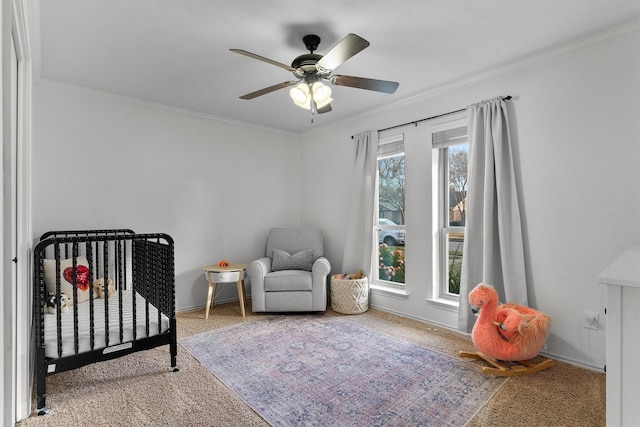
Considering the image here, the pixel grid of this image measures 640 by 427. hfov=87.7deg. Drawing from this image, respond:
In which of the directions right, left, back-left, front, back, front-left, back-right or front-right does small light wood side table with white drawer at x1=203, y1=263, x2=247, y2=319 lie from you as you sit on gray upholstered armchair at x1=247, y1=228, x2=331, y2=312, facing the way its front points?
right

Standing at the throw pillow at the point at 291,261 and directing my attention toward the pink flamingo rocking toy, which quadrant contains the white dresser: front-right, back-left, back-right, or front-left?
front-right

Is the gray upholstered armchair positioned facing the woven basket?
no

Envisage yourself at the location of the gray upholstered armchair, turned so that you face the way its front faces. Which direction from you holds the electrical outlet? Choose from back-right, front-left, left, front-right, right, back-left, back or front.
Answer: front-left

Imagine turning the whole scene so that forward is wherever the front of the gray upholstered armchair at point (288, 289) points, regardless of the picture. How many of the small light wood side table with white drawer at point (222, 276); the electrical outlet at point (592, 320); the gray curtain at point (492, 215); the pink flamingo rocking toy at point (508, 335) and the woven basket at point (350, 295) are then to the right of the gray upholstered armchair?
1

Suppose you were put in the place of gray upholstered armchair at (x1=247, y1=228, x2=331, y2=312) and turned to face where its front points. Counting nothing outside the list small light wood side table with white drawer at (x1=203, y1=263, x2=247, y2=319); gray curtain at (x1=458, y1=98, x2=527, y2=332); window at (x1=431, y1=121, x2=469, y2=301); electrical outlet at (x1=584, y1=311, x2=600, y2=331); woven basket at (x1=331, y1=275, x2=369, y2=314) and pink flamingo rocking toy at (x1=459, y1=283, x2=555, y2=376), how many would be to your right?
1

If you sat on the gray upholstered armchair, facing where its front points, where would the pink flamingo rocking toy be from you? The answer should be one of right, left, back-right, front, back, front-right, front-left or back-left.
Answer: front-left

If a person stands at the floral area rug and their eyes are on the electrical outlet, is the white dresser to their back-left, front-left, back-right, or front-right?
front-right

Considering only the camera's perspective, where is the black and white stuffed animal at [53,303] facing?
facing the viewer and to the right of the viewer

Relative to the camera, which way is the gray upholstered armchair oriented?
toward the camera

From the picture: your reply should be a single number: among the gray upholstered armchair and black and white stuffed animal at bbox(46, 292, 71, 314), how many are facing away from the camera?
0

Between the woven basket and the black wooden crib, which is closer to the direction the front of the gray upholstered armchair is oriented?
the black wooden crib

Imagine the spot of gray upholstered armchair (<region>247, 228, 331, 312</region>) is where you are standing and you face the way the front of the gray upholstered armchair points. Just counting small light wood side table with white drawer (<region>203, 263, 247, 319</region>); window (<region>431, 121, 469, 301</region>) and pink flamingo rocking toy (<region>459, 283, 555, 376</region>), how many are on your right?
1

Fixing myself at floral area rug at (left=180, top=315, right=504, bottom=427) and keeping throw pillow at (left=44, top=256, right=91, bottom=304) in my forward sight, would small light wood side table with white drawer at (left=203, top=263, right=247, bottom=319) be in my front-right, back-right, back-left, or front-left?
front-right

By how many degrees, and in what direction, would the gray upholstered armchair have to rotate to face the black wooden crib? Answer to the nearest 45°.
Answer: approximately 45° to its right

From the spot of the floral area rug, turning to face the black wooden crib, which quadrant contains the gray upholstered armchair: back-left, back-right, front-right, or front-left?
front-right
